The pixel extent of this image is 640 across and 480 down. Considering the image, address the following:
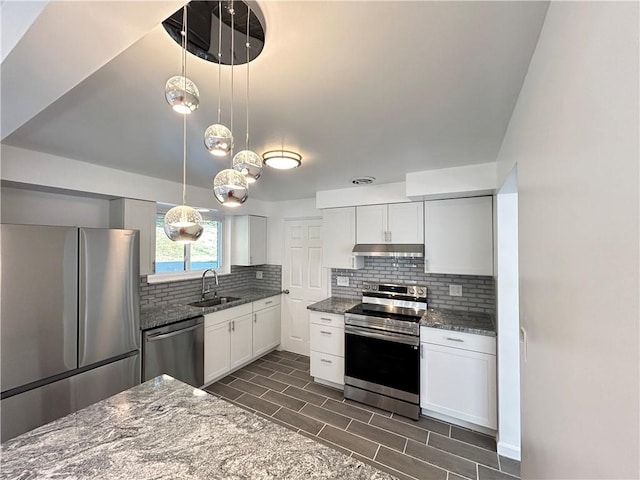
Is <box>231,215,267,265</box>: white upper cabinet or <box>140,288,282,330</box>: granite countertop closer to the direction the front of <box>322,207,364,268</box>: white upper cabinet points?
the granite countertop

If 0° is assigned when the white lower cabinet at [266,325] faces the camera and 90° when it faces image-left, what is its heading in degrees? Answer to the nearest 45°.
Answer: approximately 315°

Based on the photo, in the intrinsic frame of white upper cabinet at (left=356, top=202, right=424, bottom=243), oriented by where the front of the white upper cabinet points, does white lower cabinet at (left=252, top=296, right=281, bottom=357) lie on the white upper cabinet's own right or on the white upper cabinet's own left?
on the white upper cabinet's own right

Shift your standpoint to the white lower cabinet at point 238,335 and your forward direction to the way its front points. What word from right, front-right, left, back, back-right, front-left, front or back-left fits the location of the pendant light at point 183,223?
front-right

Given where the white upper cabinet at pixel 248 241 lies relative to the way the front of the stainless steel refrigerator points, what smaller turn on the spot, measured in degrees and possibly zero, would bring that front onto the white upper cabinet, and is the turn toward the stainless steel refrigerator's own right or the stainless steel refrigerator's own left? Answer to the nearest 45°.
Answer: approximately 90° to the stainless steel refrigerator's own left

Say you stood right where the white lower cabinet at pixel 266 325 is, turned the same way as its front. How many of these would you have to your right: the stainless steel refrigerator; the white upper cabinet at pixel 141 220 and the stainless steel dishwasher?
3

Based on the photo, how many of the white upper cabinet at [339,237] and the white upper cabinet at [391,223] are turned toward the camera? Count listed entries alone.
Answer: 2

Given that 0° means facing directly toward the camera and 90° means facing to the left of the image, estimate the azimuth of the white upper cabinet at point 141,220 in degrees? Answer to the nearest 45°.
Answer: approximately 315°

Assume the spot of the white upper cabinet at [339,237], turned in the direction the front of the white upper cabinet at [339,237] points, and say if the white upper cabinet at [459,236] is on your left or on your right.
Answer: on your left

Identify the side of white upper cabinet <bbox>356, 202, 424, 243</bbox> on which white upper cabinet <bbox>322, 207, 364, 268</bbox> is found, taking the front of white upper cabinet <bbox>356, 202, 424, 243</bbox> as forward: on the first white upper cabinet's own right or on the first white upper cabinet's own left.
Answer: on the first white upper cabinet's own right

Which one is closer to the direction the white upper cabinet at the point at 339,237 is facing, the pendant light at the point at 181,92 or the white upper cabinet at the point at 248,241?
the pendant light

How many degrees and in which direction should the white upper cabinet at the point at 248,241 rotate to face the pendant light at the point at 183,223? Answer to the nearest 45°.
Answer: approximately 45° to its right
